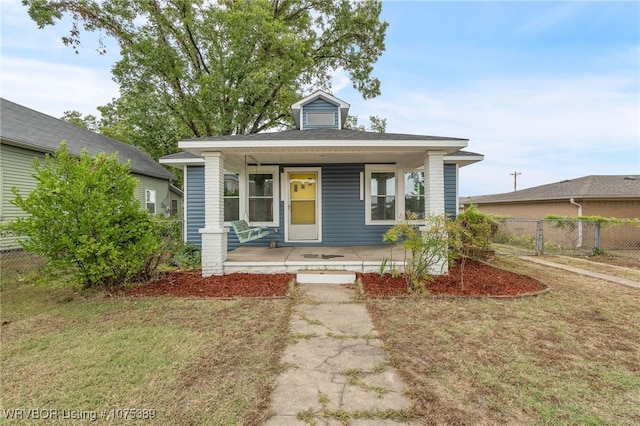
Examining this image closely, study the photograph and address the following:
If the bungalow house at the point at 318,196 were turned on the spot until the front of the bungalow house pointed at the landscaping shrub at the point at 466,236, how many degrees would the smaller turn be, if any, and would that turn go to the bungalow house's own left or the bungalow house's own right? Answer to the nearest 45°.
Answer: approximately 45° to the bungalow house's own left

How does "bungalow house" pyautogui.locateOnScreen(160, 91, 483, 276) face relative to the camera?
toward the camera

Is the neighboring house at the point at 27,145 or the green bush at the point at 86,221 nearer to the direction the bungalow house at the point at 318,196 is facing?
the green bush

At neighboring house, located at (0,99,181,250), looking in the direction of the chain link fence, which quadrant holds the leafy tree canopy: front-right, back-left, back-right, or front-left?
front-left

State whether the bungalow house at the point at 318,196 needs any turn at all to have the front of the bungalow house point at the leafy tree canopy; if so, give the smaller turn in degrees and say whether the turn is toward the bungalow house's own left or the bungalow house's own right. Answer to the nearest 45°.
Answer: approximately 135° to the bungalow house's own right

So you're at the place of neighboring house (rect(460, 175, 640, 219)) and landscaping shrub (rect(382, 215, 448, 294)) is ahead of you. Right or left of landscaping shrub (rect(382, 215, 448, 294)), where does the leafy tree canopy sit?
right

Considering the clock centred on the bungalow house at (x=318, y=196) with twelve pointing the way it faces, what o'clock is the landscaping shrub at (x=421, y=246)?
The landscaping shrub is roughly at 11 o'clock from the bungalow house.

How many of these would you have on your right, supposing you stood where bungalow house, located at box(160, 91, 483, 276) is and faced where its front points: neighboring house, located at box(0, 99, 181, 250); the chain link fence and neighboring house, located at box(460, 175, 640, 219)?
1

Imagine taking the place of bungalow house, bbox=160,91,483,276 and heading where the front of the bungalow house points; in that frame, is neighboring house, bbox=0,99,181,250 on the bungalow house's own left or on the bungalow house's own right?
on the bungalow house's own right

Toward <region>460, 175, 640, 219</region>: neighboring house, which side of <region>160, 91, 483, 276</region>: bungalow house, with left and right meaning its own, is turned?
left

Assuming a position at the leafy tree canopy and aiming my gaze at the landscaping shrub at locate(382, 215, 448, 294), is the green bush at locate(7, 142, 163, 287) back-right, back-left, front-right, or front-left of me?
front-right

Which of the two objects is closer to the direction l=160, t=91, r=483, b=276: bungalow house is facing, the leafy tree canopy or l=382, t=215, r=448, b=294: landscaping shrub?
the landscaping shrub

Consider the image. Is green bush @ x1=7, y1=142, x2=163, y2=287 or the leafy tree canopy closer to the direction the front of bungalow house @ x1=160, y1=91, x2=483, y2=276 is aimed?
the green bush

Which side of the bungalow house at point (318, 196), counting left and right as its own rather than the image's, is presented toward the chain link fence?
left
